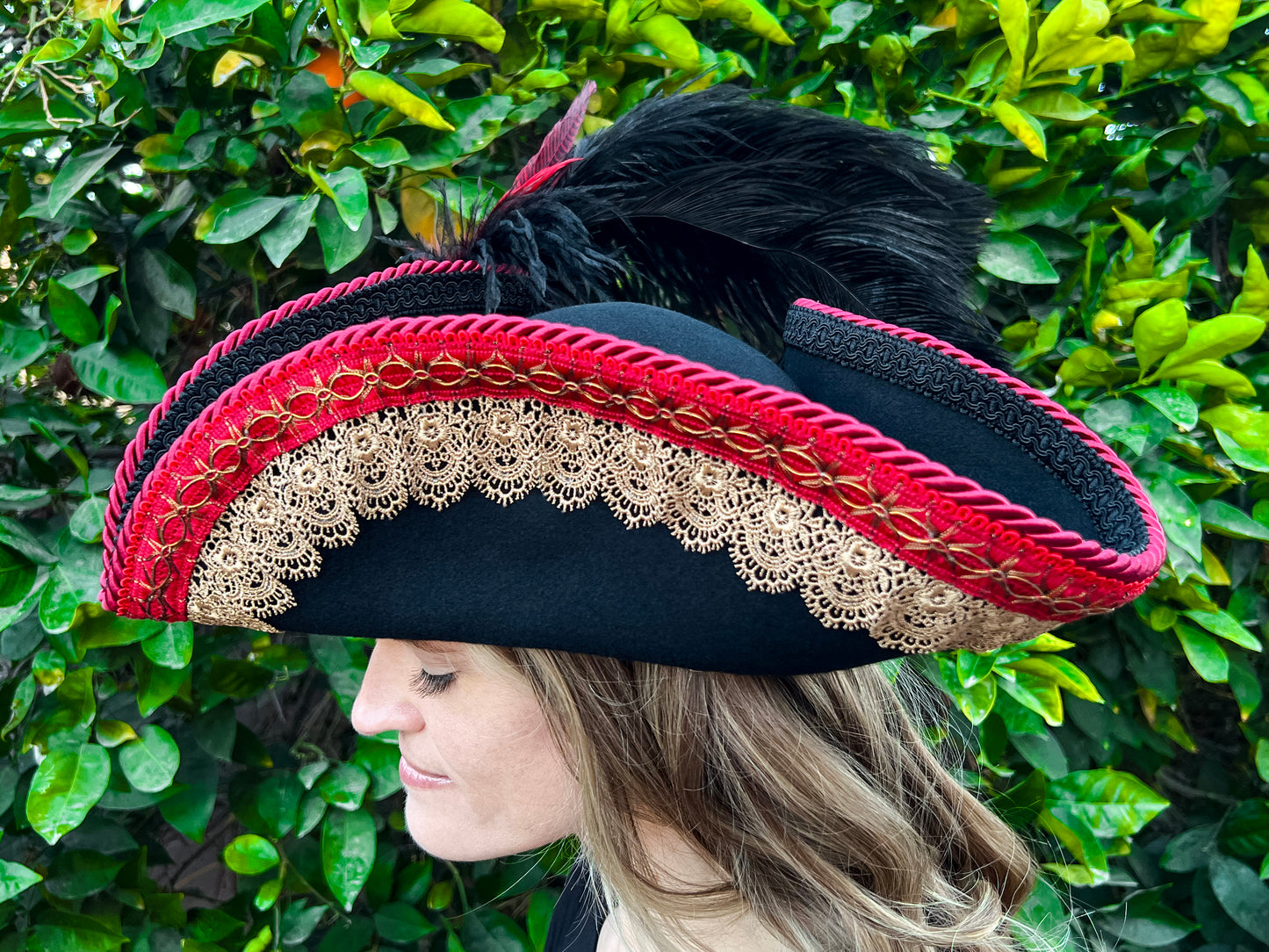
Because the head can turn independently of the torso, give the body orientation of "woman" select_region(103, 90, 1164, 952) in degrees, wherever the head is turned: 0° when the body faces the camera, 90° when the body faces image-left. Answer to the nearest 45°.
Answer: approximately 90°

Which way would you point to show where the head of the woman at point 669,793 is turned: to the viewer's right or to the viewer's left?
to the viewer's left

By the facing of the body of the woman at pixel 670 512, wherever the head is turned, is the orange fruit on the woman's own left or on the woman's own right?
on the woman's own right

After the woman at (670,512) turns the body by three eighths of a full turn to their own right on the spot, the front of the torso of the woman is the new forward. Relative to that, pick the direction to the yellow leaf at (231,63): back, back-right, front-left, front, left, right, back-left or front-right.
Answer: left

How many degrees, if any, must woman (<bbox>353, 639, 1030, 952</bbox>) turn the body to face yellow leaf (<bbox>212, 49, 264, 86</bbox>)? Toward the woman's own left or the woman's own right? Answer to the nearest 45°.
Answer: approximately 45° to the woman's own right

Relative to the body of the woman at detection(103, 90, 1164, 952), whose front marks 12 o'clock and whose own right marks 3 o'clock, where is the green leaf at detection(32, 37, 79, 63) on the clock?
The green leaf is roughly at 1 o'clock from the woman.

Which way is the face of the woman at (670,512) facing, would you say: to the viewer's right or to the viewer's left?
to the viewer's left
